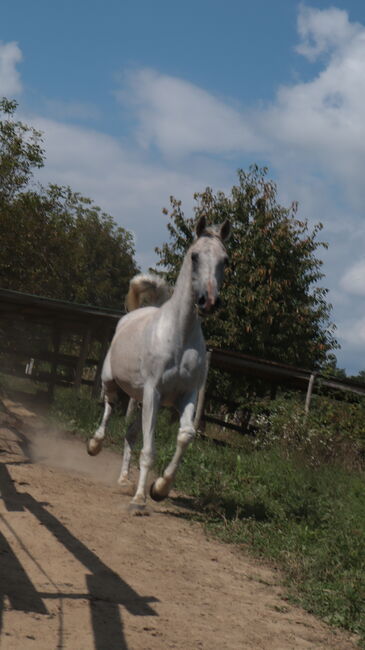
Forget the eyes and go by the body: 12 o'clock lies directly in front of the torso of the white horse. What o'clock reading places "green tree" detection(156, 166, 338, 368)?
The green tree is roughly at 8 o'clock from the white horse.

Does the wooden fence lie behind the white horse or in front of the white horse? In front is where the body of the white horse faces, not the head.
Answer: behind

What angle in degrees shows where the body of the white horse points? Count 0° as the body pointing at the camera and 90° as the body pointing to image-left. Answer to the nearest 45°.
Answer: approximately 315°

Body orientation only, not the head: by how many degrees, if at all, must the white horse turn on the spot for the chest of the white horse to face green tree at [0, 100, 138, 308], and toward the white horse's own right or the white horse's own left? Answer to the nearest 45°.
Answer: approximately 135° to the white horse's own left
